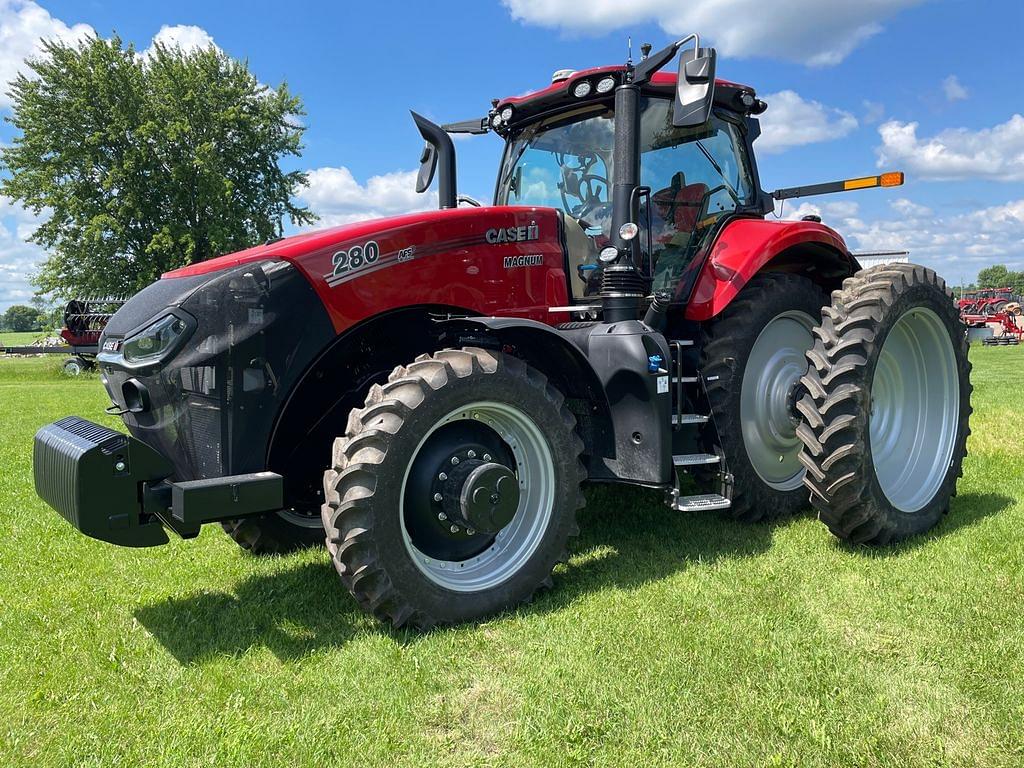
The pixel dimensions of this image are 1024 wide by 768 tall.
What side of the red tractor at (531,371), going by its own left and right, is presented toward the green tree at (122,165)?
right

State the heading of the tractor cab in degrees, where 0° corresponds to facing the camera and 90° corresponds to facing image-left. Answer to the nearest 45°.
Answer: approximately 45°

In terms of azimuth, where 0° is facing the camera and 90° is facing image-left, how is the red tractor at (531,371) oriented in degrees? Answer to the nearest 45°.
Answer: approximately 45°
